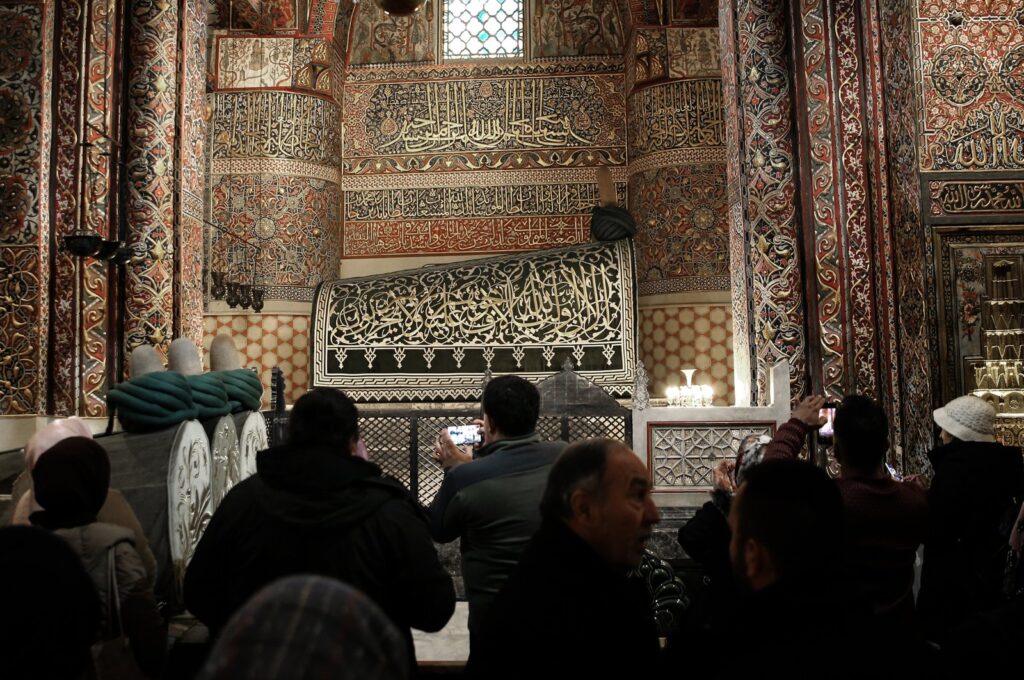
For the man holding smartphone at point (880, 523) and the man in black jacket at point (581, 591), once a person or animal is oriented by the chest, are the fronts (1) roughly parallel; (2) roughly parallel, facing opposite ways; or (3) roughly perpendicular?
roughly perpendicular

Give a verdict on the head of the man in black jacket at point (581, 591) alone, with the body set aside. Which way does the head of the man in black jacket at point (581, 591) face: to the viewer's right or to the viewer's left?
to the viewer's right

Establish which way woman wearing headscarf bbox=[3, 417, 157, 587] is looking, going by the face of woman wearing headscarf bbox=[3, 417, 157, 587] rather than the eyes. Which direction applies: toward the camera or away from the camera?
away from the camera

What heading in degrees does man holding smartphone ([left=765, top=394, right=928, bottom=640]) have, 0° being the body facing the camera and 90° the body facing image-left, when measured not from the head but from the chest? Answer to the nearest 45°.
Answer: approximately 180°

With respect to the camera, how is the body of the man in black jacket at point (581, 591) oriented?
to the viewer's right

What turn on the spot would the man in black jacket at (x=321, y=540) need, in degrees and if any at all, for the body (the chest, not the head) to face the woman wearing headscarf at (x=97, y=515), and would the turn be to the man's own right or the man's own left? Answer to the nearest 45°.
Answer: approximately 45° to the man's own left

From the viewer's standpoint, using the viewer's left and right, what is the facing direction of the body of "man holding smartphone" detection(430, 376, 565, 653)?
facing away from the viewer and to the left of the viewer

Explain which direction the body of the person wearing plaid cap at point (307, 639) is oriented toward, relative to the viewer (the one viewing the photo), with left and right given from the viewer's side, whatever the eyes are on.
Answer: facing away from the viewer

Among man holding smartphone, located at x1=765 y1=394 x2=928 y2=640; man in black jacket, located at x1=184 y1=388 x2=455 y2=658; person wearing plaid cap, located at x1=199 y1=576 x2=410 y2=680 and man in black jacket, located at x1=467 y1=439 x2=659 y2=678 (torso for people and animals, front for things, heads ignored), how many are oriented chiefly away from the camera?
3

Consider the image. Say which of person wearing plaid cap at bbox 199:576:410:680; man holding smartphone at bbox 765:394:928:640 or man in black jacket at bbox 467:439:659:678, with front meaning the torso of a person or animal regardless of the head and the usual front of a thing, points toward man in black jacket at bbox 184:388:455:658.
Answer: the person wearing plaid cap

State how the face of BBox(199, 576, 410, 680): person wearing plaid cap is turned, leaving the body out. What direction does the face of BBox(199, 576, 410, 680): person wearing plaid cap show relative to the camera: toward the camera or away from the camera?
away from the camera

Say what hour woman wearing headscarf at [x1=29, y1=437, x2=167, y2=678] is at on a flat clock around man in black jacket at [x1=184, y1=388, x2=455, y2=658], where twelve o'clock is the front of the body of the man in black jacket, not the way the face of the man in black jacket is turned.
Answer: The woman wearing headscarf is roughly at 10 o'clock from the man in black jacket.

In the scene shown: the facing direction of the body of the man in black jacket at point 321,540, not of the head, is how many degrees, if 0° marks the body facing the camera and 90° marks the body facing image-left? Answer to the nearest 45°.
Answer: approximately 180°

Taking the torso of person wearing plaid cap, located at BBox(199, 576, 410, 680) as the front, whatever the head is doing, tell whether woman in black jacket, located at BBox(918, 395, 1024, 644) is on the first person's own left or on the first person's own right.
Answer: on the first person's own right

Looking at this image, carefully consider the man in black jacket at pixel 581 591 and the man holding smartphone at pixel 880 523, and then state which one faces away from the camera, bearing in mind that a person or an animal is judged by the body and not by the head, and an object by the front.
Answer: the man holding smartphone

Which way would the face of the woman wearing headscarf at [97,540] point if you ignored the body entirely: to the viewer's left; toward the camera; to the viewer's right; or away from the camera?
away from the camera

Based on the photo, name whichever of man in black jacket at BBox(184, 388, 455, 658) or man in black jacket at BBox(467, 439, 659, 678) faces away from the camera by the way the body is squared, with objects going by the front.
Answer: man in black jacket at BBox(184, 388, 455, 658)
